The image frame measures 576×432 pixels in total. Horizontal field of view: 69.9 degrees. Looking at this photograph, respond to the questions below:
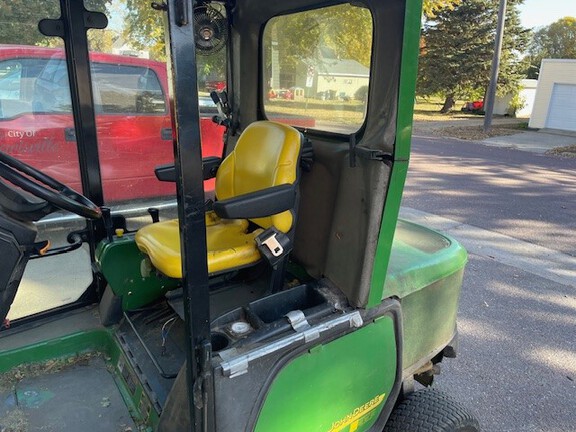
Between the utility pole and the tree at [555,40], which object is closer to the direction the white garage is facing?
the utility pole

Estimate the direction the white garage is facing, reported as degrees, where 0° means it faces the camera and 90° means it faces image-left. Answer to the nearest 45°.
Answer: approximately 0°

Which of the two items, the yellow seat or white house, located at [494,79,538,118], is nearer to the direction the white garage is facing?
the yellow seat

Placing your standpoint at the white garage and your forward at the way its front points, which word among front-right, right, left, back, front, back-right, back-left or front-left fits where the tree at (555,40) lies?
back

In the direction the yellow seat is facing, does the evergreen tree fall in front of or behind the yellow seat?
behind

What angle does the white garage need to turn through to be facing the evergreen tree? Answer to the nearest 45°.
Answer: approximately 135° to its right

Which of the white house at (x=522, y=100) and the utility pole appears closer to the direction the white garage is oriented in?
the utility pole

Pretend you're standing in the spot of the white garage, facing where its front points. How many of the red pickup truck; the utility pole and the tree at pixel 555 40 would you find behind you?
1

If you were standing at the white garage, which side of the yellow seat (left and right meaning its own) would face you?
back

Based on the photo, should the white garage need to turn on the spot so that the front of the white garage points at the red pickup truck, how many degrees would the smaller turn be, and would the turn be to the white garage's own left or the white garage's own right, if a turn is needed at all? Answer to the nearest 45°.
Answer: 0° — it already faces it
